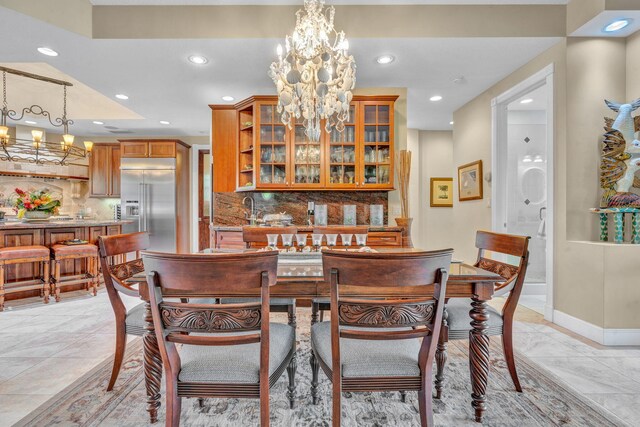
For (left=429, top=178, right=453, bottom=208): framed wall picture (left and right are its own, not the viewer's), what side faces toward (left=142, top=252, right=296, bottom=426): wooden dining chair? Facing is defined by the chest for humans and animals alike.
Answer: front

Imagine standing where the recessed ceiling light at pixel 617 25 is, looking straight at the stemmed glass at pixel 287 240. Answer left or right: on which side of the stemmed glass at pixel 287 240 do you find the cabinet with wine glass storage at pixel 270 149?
right

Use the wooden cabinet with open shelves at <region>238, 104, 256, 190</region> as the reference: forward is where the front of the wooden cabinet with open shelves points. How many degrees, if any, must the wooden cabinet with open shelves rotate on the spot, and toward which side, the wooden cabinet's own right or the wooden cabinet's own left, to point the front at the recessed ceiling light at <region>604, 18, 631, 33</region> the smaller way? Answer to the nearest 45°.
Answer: approximately 90° to the wooden cabinet's own left

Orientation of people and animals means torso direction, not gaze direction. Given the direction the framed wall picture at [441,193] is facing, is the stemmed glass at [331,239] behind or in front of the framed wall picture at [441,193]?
in front
